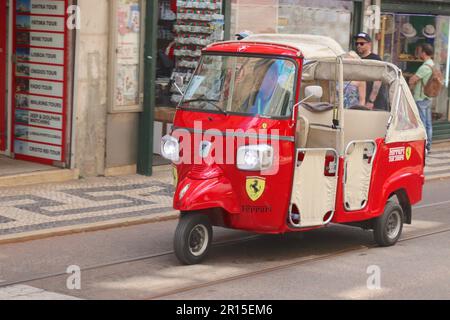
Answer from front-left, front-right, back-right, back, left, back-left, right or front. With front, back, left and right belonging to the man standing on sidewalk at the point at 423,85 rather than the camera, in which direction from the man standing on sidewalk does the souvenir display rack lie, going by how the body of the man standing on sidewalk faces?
front-left

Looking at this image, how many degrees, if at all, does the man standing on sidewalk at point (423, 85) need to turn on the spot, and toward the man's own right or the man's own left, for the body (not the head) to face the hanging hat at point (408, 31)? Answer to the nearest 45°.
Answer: approximately 90° to the man's own right

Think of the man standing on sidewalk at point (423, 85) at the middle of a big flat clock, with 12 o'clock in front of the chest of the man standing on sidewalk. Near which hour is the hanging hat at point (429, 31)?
The hanging hat is roughly at 3 o'clock from the man standing on sidewalk.

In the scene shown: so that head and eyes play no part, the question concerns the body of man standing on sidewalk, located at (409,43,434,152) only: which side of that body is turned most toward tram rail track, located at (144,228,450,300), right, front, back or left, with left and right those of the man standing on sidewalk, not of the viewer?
left

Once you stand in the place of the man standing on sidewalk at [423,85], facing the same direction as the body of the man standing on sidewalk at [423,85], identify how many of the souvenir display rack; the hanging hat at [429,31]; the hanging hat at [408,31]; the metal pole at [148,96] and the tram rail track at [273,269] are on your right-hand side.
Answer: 2

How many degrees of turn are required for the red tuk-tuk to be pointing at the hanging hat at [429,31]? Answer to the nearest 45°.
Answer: approximately 135° to its right

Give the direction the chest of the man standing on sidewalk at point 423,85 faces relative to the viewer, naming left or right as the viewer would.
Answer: facing to the left of the viewer

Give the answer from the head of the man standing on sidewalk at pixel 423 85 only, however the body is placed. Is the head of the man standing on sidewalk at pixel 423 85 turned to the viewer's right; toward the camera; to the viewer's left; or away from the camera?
to the viewer's left

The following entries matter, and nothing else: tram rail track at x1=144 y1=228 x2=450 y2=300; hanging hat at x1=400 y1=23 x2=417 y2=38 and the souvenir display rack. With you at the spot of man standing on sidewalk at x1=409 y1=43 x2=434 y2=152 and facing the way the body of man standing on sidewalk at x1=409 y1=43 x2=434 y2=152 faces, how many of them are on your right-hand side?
1

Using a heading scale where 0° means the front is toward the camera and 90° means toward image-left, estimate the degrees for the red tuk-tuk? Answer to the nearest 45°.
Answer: approximately 45°

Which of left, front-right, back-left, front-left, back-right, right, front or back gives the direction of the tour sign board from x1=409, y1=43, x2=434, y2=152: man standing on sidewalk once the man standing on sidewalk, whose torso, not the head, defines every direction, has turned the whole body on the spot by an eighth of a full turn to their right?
left
